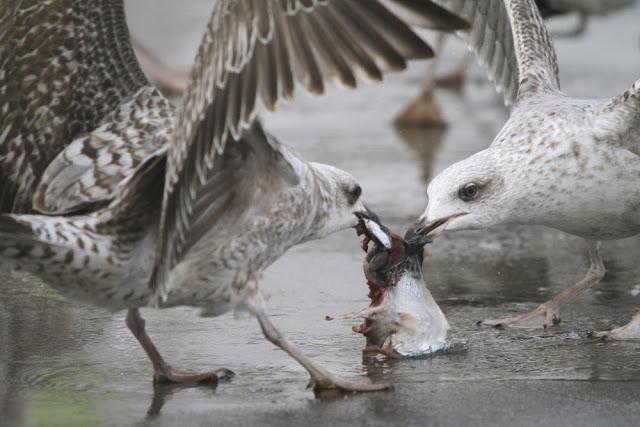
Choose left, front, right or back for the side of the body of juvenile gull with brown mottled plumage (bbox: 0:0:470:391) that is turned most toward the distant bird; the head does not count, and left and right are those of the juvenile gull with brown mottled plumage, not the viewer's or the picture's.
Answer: left

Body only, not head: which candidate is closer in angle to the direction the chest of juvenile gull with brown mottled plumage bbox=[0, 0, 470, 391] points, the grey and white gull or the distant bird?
the grey and white gull

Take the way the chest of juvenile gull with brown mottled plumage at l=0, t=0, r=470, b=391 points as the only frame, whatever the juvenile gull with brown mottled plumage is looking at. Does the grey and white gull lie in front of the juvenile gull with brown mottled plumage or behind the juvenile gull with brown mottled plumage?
in front

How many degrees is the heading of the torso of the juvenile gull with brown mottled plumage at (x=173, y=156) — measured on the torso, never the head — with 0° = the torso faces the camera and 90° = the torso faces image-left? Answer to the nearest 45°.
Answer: approximately 270°
